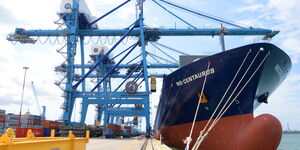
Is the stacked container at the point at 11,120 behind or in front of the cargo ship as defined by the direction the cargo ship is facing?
behind

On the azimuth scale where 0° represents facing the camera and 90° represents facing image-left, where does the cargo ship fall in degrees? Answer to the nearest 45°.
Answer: approximately 315°

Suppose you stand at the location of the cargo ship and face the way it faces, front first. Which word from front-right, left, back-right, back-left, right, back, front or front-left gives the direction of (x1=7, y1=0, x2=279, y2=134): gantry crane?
back
